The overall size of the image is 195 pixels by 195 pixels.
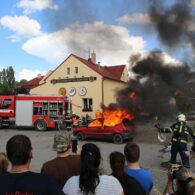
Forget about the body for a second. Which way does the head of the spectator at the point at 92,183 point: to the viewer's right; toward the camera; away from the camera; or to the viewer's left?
away from the camera

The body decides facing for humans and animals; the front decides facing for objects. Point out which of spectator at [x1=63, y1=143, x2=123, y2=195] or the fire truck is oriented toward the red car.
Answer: the spectator

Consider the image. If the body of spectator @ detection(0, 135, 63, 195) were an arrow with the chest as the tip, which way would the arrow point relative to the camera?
away from the camera

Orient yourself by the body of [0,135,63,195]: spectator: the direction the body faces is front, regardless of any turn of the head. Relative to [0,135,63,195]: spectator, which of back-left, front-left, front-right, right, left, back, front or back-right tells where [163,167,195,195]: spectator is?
right

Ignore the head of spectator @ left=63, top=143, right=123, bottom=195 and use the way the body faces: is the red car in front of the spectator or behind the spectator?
in front

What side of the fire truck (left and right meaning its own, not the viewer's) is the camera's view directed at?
left

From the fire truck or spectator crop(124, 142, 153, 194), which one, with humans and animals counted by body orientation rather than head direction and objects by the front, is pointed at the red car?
the spectator

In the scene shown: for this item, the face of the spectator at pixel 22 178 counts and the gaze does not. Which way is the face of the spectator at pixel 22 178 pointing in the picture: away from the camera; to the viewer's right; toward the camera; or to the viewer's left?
away from the camera

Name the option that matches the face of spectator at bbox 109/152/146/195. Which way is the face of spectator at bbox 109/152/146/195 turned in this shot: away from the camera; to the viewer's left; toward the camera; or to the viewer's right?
away from the camera

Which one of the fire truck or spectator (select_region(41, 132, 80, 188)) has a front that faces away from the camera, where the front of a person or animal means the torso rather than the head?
the spectator

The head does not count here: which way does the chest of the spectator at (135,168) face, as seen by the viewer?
away from the camera

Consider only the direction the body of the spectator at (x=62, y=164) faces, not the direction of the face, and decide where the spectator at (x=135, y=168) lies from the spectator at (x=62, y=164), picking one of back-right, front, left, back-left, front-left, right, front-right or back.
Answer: right

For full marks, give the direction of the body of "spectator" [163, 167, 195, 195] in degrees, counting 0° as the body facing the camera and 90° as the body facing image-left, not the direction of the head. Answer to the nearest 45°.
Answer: approximately 135°

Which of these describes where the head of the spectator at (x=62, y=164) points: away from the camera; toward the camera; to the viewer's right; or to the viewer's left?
away from the camera

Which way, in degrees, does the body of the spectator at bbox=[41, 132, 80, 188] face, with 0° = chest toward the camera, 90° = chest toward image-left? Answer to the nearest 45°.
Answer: approximately 180°

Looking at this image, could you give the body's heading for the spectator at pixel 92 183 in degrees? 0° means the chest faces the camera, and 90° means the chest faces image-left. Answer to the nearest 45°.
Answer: approximately 180°
